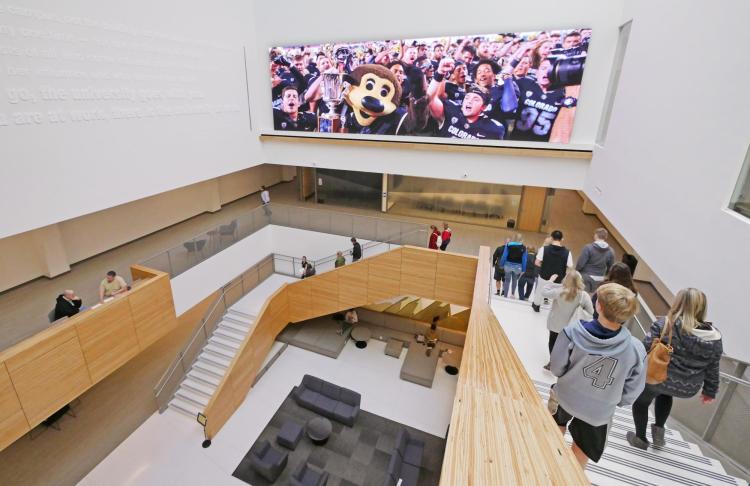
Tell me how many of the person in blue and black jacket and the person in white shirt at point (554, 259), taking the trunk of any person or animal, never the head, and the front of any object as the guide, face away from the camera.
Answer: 2

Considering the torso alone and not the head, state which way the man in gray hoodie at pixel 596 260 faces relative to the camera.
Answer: away from the camera

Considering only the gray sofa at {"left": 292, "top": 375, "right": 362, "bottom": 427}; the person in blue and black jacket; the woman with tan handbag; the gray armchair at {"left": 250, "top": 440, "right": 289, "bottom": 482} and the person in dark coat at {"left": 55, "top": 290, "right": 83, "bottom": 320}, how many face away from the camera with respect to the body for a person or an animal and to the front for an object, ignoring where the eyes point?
2

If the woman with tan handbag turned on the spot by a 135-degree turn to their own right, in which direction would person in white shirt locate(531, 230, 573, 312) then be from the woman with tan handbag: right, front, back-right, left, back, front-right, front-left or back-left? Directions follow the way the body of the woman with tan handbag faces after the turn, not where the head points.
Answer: back

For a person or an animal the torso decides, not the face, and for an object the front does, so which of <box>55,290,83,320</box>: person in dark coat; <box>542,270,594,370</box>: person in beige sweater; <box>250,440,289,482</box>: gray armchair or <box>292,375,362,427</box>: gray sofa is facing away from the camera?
the person in beige sweater

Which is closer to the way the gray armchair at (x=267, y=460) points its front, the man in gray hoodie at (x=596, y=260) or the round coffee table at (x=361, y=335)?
the man in gray hoodie

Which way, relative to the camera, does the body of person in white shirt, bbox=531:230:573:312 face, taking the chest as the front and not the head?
away from the camera

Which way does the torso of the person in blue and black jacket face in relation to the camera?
away from the camera

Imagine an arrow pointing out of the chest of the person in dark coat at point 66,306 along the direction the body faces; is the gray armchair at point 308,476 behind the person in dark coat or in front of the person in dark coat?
in front

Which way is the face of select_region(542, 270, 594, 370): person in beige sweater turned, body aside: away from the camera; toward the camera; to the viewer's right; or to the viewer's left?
away from the camera

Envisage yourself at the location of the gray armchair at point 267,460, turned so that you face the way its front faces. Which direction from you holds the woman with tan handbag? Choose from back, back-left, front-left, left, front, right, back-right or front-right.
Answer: right

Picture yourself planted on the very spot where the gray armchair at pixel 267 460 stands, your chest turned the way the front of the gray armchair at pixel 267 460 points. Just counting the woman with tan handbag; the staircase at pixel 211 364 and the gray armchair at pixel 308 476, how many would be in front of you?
2

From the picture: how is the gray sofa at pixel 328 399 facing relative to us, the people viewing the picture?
facing the viewer and to the left of the viewer

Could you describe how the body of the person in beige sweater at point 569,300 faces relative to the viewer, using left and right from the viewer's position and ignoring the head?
facing away from the viewer

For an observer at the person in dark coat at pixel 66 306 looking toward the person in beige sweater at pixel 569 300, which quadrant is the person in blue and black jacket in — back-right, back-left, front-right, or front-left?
front-left

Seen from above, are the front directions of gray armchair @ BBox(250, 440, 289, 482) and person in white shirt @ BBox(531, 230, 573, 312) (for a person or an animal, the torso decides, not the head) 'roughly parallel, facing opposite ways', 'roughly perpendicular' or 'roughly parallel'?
roughly perpendicular

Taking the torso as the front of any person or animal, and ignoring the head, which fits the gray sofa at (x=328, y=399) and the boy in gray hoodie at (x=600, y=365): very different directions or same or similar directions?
very different directions
